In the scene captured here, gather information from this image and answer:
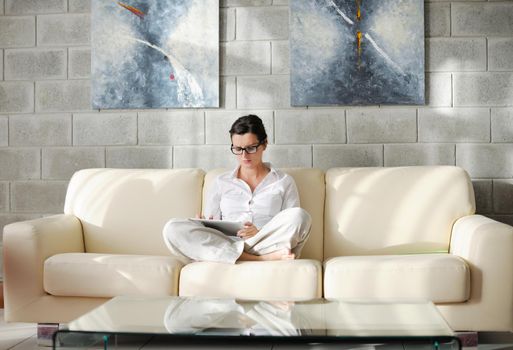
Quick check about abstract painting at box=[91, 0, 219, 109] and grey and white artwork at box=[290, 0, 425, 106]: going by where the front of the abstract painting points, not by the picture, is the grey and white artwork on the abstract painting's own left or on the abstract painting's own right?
on the abstract painting's own left

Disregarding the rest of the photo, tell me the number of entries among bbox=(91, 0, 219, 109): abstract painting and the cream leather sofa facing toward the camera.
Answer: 2

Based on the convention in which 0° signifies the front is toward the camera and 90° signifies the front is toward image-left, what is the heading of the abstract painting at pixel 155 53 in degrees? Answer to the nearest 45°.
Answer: approximately 0°

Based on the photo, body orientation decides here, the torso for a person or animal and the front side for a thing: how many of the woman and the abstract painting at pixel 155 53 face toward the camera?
2

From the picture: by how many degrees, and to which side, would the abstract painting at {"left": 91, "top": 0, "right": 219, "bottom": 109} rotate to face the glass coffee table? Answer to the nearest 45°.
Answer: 0° — it already faces it

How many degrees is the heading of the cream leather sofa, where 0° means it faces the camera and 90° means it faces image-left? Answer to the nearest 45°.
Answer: approximately 0°

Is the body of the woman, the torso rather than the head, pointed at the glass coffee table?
yes
